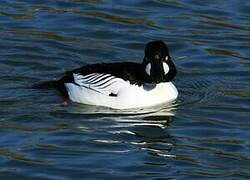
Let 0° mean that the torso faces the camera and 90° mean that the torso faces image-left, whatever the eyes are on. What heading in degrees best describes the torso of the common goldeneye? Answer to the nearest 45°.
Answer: approximately 270°
